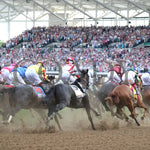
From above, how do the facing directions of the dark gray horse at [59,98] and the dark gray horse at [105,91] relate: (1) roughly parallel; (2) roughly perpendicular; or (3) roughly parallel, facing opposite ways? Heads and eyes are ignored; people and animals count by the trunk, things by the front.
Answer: roughly parallel

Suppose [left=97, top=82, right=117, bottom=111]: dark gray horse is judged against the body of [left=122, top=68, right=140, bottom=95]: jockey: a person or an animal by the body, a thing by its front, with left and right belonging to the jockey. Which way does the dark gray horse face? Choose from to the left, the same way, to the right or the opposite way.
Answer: the same way

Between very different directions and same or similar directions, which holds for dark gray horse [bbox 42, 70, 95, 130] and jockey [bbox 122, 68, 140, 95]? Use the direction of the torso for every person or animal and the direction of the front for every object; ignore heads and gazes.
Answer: same or similar directions

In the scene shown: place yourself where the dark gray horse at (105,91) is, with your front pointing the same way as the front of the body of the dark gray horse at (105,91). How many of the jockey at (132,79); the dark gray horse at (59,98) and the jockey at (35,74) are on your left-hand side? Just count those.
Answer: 0

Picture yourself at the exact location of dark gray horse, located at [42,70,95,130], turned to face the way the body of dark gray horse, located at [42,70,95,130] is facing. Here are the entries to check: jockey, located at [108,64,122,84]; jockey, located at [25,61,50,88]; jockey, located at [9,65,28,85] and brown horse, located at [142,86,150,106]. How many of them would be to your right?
0
